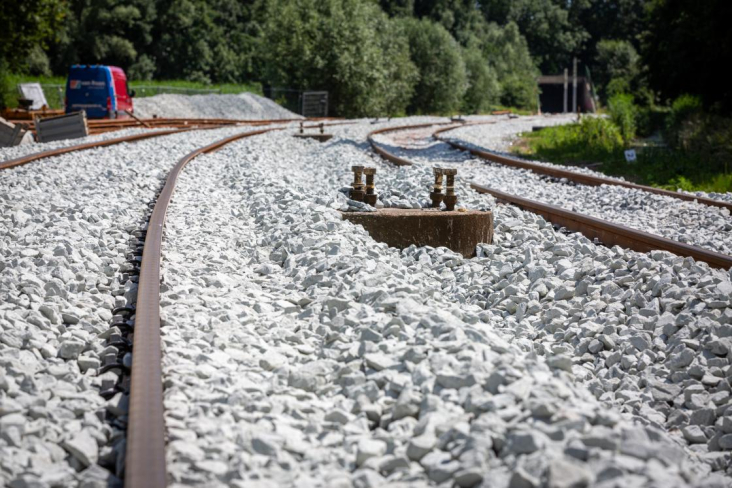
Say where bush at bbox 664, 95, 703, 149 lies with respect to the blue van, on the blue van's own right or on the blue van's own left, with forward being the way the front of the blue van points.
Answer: on the blue van's own right

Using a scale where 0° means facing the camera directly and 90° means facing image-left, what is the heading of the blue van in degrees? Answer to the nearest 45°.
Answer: approximately 225°

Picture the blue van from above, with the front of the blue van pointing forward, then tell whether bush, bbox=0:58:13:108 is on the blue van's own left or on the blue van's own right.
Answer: on the blue van's own left

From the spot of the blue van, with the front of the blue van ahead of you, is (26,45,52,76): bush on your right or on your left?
on your left

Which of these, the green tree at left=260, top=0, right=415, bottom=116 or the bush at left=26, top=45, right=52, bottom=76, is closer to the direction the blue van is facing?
the green tree

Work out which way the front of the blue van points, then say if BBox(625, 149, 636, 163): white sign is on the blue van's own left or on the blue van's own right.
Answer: on the blue van's own right

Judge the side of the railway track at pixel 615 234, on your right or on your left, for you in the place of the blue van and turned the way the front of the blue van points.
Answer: on your right
